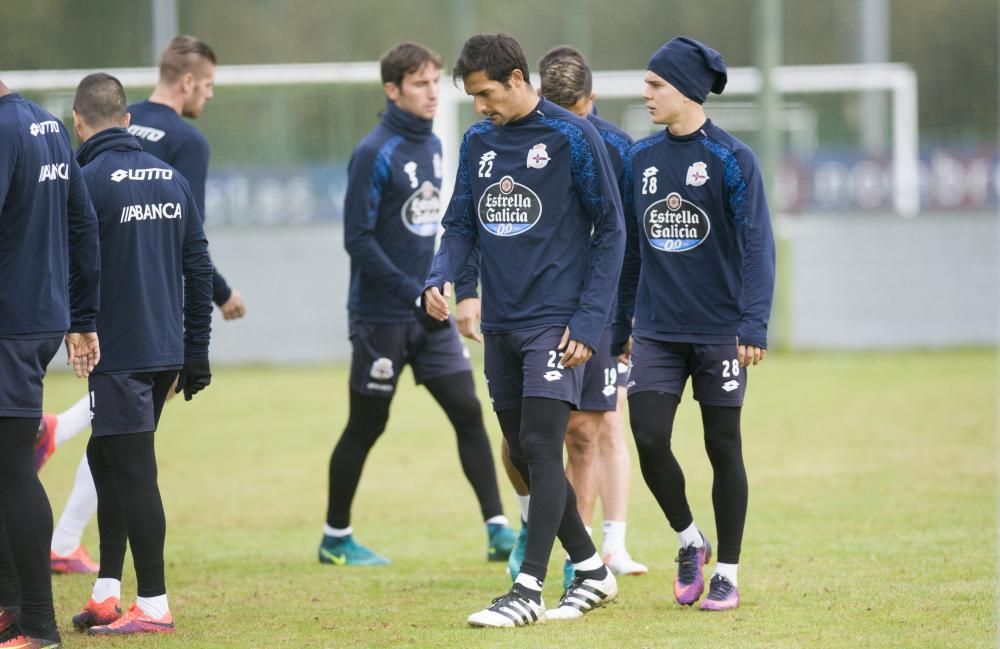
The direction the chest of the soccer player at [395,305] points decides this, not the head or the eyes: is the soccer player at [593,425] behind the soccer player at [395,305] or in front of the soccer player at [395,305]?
in front

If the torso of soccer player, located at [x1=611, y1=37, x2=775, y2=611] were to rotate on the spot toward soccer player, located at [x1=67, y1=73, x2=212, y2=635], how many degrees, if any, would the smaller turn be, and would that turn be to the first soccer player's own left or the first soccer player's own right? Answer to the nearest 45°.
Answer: approximately 45° to the first soccer player's own right

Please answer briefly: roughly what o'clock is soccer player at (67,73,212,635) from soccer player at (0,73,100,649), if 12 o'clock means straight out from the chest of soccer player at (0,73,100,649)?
soccer player at (67,73,212,635) is roughly at 3 o'clock from soccer player at (0,73,100,649).

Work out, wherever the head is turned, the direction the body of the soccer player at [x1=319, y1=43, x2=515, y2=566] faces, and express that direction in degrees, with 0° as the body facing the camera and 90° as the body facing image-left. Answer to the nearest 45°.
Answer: approximately 315°

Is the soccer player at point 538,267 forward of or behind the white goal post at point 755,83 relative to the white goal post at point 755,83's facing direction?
forward

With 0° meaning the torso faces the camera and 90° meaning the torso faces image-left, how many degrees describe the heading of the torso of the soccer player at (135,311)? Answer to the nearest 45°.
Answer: approximately 135°

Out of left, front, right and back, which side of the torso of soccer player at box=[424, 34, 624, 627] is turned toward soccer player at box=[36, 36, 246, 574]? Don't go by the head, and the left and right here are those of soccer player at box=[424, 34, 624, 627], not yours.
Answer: right
